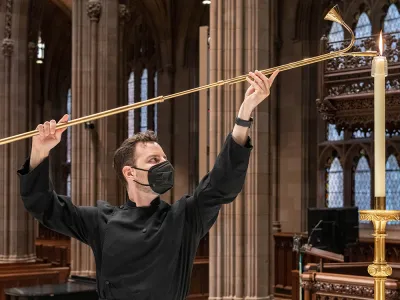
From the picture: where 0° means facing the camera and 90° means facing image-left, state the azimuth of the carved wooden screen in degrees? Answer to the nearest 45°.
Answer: approximately 0°

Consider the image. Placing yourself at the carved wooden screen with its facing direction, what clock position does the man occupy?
The man is roughly at 12 o'clock from the carved wooden screen.

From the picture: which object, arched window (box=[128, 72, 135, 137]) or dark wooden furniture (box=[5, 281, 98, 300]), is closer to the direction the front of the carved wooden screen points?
the dark wooden furniture

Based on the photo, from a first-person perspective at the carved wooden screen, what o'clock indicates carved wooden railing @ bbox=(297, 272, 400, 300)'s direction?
The carved wooden railing is roughly at 12 o'clock from the carved wooden screen.

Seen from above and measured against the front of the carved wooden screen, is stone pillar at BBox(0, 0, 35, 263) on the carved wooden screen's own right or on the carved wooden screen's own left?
on the carved wooden screen's own right
